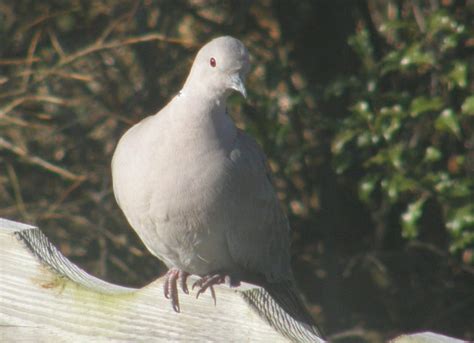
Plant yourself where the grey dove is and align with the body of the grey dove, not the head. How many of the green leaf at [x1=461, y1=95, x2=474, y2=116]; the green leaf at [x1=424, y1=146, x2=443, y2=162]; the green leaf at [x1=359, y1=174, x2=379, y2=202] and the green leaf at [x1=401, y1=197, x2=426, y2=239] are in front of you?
0

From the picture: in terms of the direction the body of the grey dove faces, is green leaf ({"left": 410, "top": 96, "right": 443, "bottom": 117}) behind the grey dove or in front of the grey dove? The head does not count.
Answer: behind

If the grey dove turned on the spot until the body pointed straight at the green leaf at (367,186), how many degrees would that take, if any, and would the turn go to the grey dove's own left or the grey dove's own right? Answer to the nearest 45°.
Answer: approximately 180°

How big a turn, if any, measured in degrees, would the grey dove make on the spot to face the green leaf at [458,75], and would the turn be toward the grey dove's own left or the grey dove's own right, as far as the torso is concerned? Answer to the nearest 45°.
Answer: approximately 180°

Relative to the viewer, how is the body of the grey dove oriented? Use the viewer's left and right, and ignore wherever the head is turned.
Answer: facing the viewer and to the left of the viewer

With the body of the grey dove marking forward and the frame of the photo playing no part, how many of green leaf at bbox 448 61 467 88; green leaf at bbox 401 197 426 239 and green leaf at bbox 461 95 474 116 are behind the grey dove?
3

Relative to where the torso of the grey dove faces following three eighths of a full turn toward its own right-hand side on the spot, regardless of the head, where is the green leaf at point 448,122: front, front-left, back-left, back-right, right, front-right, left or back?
front-right

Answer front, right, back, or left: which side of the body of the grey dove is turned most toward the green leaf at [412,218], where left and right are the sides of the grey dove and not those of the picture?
back

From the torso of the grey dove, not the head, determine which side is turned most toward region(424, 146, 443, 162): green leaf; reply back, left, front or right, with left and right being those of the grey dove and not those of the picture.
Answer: back
